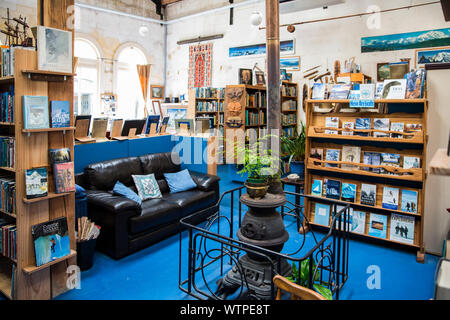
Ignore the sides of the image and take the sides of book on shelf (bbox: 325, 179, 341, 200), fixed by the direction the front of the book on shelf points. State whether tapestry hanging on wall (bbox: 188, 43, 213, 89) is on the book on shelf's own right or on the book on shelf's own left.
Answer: on the book on shelf's own right

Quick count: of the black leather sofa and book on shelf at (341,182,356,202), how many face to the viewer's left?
0

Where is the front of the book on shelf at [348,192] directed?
toward the camera

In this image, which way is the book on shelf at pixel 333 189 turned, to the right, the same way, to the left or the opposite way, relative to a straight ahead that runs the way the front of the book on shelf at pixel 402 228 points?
the same way

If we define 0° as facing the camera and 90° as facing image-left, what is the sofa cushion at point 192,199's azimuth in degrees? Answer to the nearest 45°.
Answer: approximately 315°

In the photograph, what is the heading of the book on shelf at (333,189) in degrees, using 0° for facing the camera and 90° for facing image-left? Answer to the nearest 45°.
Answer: approximately 45°

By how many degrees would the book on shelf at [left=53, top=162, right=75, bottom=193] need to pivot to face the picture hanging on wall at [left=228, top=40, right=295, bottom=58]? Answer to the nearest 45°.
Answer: approximately 90° to its left

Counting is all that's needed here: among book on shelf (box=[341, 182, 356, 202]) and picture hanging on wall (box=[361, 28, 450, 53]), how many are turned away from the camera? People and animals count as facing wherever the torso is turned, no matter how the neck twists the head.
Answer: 0

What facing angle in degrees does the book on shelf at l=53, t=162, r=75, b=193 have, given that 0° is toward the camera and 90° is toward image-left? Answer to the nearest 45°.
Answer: approximately 315°

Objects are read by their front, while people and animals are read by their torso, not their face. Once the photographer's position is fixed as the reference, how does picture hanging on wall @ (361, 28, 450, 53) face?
facing the viewer and to the left of the viewer

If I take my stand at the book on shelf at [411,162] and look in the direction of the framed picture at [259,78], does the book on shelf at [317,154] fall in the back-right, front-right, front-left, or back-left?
front-left
